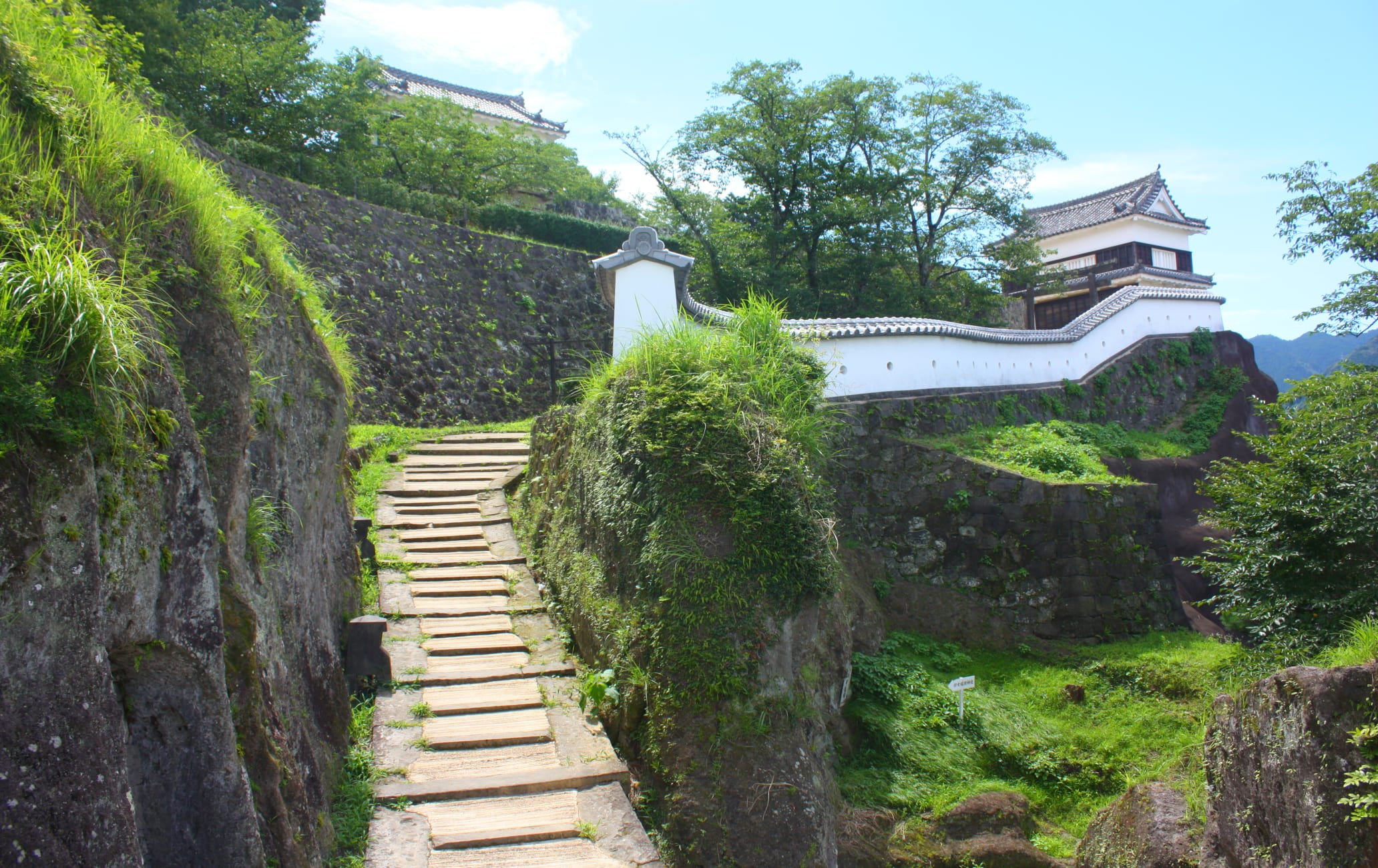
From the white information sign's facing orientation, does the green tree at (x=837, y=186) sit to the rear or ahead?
to the rear

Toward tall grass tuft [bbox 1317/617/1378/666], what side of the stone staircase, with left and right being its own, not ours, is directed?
left

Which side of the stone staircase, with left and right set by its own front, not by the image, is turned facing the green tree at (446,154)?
back

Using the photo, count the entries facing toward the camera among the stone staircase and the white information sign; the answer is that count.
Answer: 2

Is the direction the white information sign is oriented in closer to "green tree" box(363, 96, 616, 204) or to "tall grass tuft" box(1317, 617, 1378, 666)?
the tall grass tuft

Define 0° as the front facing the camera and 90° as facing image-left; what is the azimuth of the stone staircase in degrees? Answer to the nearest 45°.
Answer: approximately 0°
